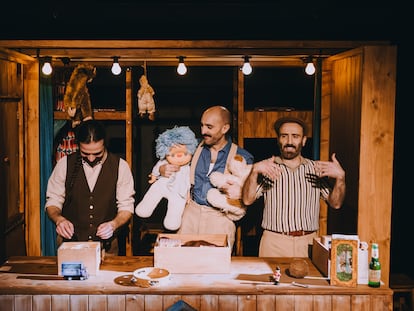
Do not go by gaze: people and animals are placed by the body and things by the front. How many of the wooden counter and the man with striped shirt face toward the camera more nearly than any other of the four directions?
2

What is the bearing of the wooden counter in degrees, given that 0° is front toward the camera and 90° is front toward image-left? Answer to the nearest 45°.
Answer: approximately 0°

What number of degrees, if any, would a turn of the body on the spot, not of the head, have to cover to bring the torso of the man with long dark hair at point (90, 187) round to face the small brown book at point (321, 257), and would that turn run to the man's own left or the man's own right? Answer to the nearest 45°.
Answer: approximately 45° to the man's own left

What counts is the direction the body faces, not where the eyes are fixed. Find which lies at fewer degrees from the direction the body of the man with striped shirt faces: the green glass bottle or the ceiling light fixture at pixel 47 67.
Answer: the green glass bottle

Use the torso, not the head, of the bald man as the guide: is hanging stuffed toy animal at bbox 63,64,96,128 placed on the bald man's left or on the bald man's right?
on the bald man's right

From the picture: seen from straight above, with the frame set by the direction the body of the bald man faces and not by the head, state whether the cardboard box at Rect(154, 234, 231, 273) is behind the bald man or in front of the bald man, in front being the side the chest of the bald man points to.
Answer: in front
